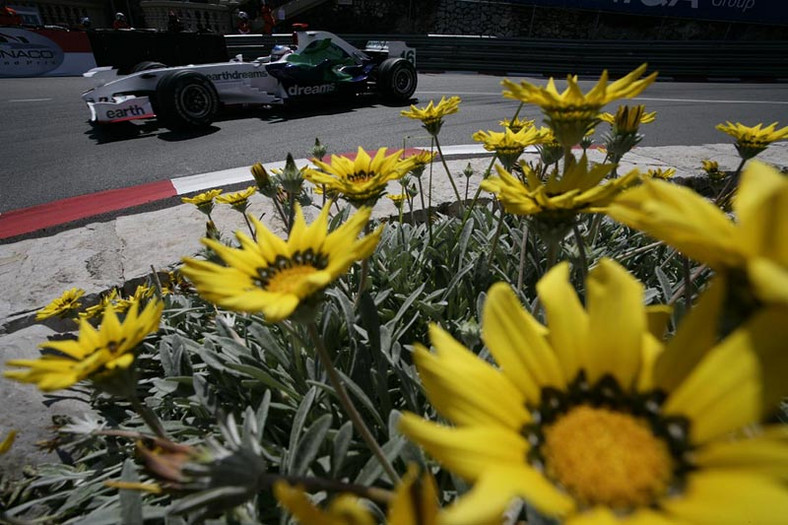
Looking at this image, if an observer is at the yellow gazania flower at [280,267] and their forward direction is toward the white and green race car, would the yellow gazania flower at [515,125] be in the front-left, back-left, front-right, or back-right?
front-right

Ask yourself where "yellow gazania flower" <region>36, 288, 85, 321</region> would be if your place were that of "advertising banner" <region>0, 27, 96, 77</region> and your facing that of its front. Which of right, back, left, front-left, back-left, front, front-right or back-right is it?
front

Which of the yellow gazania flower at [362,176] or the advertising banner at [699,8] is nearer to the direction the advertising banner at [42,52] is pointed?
the yellow gazania flower

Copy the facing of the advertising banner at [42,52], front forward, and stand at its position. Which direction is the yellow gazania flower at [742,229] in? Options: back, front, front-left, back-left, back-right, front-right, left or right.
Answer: front

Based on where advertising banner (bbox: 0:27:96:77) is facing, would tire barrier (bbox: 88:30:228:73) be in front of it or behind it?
in front

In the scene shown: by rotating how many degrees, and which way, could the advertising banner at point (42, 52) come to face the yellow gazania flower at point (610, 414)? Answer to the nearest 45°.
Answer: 0° — it already faces it

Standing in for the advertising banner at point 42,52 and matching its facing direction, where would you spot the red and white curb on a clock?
The red and white curb is roughly at 12 o'clock from the advertising banner.

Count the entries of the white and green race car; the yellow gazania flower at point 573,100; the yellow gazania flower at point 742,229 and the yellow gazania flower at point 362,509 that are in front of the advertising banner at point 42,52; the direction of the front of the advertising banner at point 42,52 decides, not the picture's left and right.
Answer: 4

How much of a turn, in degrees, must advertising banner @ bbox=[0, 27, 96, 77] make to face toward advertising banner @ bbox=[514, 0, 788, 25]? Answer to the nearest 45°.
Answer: approximately 45° to its left

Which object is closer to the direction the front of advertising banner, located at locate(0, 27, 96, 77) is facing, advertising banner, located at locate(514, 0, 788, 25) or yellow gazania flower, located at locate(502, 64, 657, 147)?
the yellow gazania flower

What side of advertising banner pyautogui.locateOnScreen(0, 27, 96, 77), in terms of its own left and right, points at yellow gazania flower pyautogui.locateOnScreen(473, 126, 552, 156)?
front

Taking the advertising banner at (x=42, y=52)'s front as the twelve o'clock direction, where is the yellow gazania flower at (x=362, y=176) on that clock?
The yellow gazania flower is roughly at 12 o'clock from the advertising banner.

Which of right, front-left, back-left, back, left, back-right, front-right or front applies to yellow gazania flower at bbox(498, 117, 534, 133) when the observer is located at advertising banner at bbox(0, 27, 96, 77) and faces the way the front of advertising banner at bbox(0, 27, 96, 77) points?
front

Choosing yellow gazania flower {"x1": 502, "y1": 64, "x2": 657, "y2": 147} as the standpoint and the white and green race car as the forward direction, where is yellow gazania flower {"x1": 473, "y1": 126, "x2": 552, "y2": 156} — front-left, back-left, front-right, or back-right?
front-right

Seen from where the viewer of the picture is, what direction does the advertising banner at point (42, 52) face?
facing the viewer

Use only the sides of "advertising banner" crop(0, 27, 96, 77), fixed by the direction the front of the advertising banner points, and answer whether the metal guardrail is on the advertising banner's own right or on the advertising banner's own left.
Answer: on the advertising banner's own left
